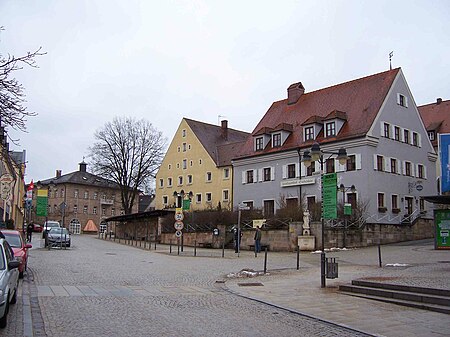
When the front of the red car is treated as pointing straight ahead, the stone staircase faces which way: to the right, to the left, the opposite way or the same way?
to the right

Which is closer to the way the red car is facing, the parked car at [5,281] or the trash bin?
the parked car

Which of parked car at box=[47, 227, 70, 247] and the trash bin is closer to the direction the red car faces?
the trash bin

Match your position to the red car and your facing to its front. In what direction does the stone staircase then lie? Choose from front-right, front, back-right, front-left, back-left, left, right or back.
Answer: front-left

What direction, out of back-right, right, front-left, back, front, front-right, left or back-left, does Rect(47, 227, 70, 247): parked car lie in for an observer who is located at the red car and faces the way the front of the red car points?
back

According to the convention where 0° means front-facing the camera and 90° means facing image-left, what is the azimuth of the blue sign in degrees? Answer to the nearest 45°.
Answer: approximately 0°

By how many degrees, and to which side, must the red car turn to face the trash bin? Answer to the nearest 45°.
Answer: approximately 45° to its left

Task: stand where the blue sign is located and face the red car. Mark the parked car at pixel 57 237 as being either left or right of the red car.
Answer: right

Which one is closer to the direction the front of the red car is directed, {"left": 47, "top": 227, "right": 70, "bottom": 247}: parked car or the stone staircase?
the stone staircase
